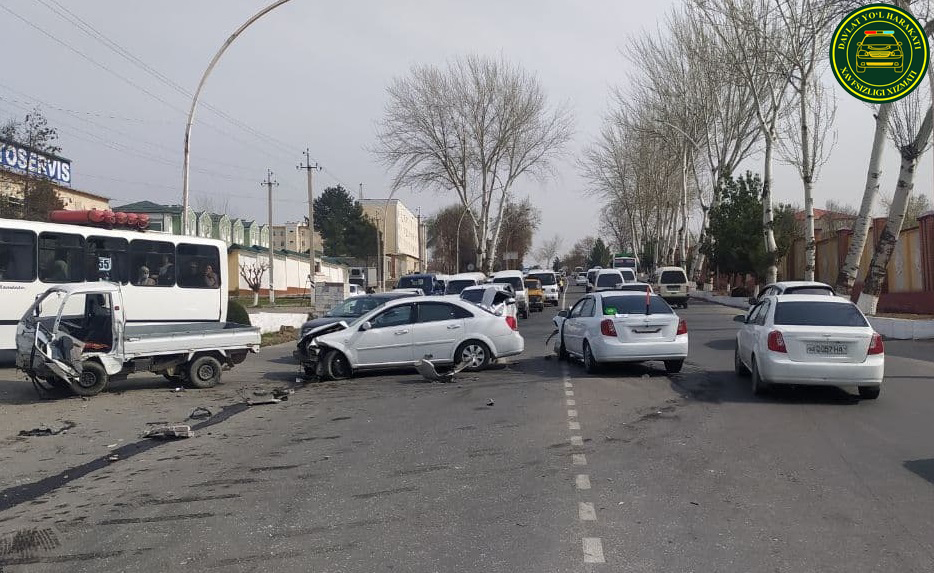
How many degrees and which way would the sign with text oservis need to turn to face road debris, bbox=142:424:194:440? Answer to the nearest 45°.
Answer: approximately 45° to its right

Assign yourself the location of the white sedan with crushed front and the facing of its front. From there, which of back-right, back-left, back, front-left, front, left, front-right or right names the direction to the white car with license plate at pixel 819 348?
back-left

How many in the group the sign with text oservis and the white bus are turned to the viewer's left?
1

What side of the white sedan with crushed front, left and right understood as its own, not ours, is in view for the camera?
left

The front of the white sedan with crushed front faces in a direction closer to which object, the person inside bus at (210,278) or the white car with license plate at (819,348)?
the person inside bus

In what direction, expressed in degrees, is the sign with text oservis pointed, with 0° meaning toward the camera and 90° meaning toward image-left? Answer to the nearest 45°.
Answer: approximately 315°

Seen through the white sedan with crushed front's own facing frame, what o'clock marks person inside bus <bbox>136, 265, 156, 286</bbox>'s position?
The person inside bus is roughly at 1 o'clock from the white sedan with crushed front.

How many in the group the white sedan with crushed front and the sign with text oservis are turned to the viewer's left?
1

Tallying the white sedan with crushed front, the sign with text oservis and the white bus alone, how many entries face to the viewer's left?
2

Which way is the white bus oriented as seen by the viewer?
to the viewer's left

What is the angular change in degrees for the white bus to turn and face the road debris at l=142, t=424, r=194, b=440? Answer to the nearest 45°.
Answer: approximately 90° to its left
